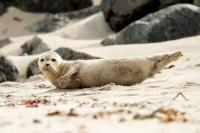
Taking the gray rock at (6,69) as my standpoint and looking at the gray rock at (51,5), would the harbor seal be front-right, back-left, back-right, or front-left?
back-right

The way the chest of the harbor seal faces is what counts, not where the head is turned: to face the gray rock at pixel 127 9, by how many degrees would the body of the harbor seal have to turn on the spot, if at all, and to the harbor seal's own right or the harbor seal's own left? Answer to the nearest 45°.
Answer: approximately 90° to the harbor seal's own right

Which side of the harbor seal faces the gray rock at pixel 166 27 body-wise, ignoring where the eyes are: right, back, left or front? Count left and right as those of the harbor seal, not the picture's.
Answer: right

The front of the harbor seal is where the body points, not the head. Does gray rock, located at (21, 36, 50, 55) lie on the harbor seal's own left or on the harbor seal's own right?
on the harbor seal's own right

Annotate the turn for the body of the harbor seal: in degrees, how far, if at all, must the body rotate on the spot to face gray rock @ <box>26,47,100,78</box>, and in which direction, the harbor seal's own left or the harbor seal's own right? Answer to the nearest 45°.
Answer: approximately 90° to the harbor seal's own right

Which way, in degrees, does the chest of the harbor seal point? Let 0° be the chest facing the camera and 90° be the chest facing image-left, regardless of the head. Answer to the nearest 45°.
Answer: approximately 90°
